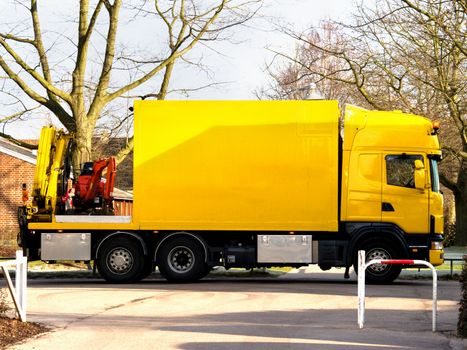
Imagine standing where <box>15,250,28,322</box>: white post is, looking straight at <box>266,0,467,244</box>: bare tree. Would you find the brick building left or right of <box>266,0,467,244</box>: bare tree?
left

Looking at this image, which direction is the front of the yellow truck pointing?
to the viewer's right

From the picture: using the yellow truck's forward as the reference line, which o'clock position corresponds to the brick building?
The brick building is roughly at 8 o'clock from the yellow truck.

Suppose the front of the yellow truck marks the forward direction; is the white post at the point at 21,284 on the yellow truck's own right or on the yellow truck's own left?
on the yellow truck's own right

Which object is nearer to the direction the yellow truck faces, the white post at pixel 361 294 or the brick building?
the white post

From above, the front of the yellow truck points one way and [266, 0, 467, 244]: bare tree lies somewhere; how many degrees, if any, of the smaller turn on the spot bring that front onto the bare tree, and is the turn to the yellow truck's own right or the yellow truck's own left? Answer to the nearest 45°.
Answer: approximately 45° to the yellow truck's own left

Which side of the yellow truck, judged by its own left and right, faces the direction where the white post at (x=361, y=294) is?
right
